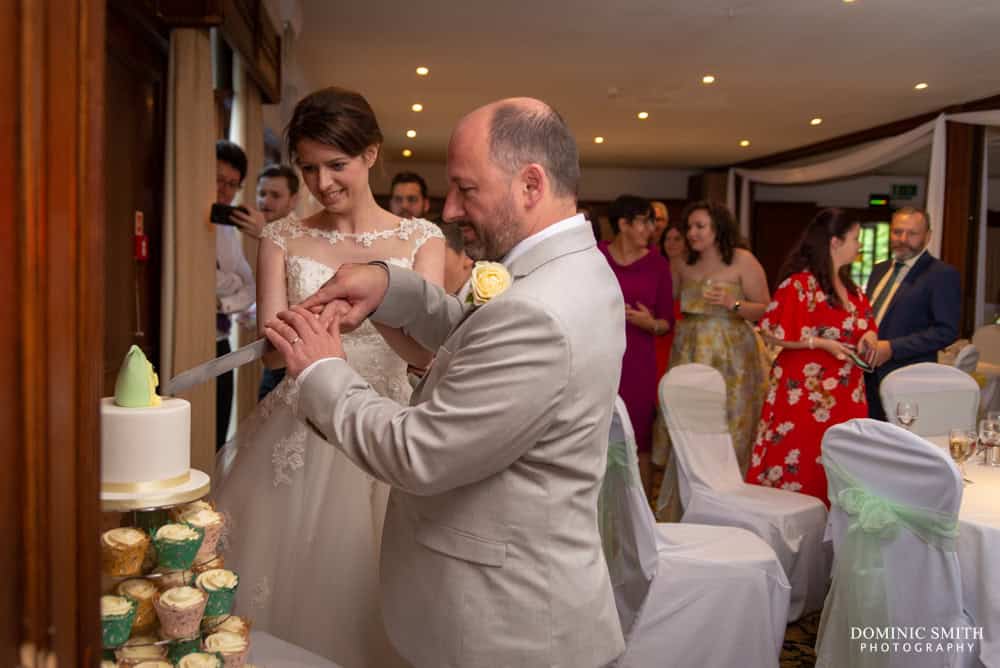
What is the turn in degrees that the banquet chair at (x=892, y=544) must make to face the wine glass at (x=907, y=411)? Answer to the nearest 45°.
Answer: approximately 45° to its left

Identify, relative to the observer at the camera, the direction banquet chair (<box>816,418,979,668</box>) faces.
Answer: facing away from the viewer and to the right of the viewer

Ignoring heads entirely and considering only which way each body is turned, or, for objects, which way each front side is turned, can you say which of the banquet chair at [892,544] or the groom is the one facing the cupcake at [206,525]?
the groom

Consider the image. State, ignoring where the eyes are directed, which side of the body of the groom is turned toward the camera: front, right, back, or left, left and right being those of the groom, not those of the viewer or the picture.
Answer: left

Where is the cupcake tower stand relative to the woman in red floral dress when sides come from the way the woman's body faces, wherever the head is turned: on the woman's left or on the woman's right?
on the woman's right
